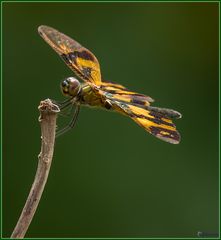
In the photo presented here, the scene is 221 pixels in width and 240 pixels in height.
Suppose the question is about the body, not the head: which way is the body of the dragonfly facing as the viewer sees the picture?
to the viewer's left
